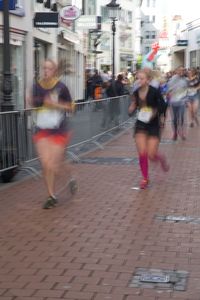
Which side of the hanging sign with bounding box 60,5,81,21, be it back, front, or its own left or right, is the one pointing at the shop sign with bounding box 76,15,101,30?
back

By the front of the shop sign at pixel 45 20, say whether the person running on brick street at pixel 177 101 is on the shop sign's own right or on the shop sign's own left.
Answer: on the shop sign's own left

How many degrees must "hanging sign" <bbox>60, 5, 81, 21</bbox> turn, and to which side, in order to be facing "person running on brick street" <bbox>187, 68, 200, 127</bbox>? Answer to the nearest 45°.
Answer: approximately 45° to its left

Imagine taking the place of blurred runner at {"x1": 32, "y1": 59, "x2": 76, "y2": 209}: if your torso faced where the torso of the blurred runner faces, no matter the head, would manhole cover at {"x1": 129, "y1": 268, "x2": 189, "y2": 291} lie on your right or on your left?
on your left

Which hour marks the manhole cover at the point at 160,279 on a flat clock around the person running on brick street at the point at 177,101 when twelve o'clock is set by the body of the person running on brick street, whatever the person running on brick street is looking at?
The manhole cover is roughly at 12 o'clock from the person running on brick street.

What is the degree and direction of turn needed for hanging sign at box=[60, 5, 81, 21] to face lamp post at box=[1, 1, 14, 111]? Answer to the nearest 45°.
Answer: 0° — it already faces it

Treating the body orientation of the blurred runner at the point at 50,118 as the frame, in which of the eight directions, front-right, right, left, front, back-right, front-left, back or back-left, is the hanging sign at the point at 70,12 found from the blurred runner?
back-right
